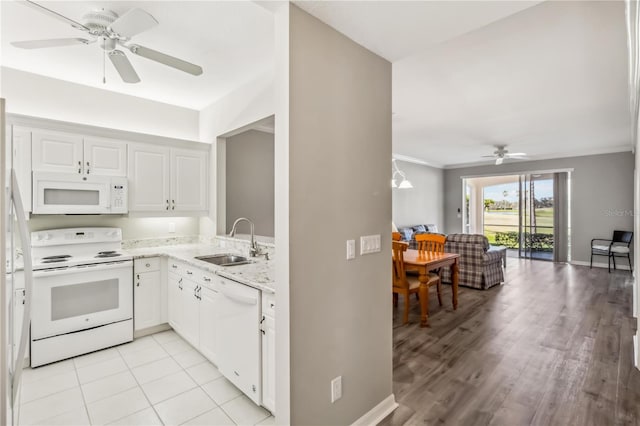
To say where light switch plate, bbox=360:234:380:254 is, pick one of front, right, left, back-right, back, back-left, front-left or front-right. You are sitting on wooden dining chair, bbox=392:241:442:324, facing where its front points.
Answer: back-right

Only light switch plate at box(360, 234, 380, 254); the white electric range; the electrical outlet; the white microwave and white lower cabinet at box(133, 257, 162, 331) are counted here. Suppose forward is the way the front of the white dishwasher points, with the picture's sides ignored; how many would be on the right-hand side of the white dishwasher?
3

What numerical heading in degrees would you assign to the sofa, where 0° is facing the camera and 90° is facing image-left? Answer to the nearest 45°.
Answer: approximately 315°

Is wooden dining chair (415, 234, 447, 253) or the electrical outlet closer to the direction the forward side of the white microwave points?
the electrical outlet

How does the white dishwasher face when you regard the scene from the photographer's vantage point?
facing the viewer and to the left of the viewer

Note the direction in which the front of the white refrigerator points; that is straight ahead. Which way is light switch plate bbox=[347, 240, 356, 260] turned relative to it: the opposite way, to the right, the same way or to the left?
to the right

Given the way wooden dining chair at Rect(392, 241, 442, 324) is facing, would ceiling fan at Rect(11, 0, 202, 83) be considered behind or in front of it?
behind

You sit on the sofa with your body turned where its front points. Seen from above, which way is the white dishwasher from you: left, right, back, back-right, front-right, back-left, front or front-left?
front-right

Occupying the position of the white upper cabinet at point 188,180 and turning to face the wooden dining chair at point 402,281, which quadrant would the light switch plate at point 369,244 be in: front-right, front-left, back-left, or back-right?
front-right

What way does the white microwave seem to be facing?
toward the camera
